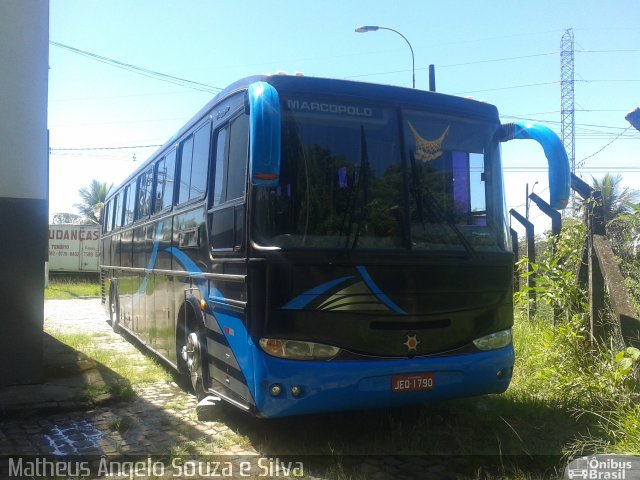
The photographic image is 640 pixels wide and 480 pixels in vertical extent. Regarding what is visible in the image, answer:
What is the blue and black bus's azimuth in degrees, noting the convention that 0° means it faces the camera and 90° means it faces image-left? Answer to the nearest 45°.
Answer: approximately 315°
